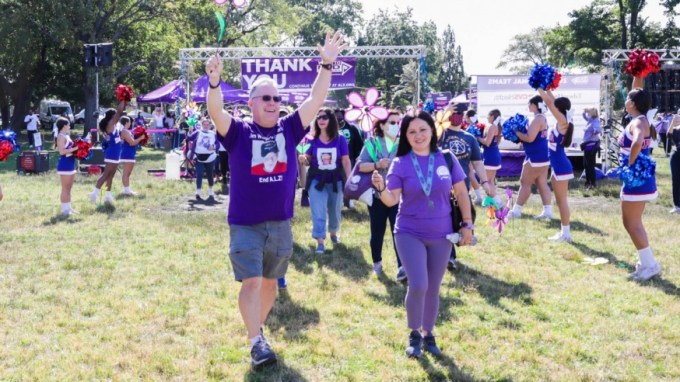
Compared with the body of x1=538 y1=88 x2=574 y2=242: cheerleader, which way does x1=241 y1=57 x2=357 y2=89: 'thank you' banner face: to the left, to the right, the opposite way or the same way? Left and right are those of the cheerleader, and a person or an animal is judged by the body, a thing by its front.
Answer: to the left

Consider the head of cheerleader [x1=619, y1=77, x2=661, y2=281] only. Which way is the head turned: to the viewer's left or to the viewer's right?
to the viewer's left

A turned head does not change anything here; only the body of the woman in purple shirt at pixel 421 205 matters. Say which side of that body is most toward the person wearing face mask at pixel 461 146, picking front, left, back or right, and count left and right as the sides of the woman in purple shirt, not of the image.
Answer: back

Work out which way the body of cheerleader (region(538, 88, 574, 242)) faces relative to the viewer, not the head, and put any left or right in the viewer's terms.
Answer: facing to the left of the viewer

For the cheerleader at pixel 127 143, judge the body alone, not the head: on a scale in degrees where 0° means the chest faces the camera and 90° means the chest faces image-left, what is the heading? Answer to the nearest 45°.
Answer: approximately 270°

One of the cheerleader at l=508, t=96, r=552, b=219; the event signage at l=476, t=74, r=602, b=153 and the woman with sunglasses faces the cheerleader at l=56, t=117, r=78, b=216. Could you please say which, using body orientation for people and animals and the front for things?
the cheerleader at l=508, t=96, r=552, b=219

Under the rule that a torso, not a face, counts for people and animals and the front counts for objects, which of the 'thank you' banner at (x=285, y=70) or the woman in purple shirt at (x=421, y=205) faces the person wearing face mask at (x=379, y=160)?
the 'thank you' banner

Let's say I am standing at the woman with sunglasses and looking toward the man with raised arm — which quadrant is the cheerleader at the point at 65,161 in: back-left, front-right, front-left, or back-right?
back-right

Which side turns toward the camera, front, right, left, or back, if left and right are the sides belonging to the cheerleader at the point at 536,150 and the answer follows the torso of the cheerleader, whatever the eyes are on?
left

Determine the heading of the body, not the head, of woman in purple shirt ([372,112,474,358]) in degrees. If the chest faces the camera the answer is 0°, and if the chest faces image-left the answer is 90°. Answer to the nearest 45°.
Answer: approximately 0°
